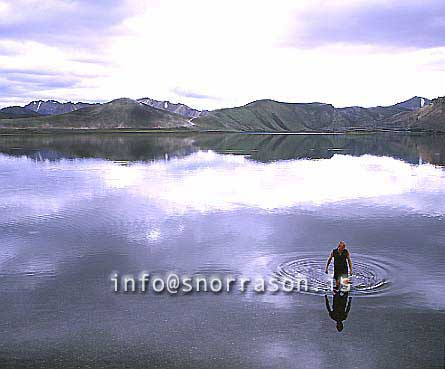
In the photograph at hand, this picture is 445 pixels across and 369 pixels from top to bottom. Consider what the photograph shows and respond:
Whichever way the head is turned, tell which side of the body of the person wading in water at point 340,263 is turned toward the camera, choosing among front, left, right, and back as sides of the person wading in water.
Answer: front
